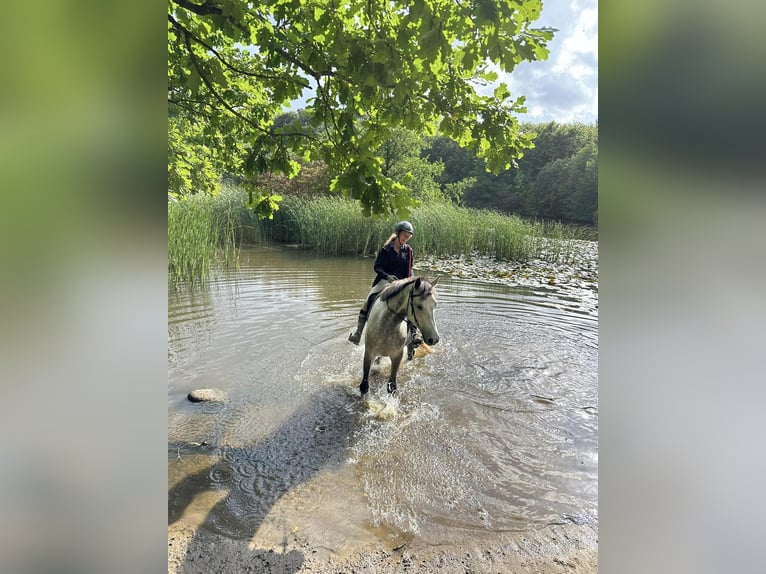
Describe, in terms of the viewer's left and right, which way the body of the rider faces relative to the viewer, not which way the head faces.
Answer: facing the viewer

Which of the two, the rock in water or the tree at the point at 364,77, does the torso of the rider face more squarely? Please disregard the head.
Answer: the tree

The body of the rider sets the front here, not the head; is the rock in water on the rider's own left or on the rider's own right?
on the rider's own right

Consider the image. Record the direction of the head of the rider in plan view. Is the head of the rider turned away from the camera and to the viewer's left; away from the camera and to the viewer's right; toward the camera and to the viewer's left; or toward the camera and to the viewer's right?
toward the camera and to the viewer's right

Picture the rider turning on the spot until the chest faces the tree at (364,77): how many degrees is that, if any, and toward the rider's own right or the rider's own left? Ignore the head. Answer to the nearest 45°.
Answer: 0° — they already face it
